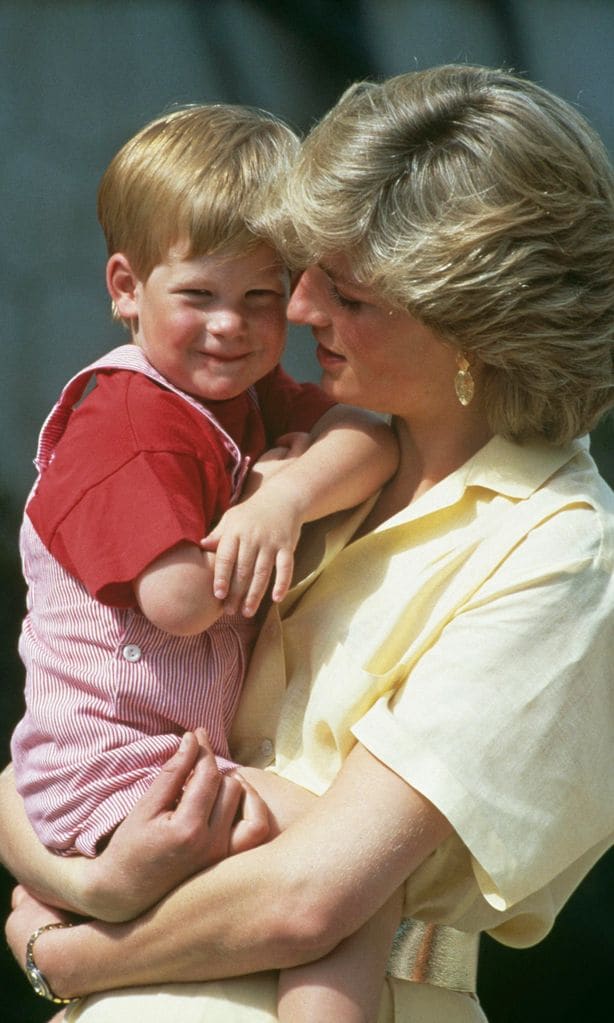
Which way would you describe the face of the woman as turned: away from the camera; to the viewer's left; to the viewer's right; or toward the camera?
to the viewer's left

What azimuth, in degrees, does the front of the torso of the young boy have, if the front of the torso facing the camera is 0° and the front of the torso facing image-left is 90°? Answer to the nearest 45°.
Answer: approximately 315°
